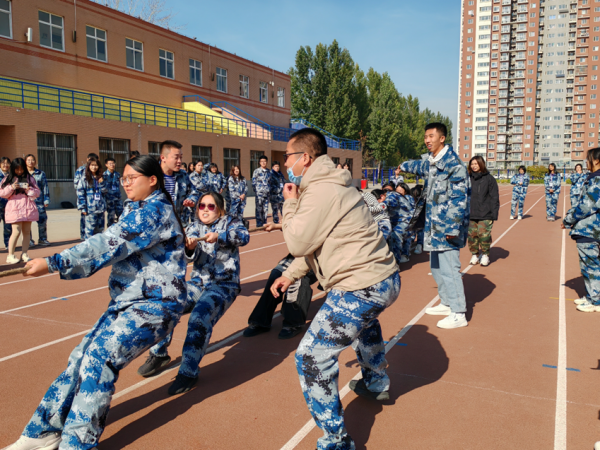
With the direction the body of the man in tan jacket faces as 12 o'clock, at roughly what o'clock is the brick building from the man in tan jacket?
The brick building is roughly at 2 o'clock from the man in tan jacket.

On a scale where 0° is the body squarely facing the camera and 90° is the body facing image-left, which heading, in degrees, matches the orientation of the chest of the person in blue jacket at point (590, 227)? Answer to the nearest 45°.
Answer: approximately 90°

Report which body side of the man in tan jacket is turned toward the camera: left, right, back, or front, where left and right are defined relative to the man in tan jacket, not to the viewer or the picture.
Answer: left

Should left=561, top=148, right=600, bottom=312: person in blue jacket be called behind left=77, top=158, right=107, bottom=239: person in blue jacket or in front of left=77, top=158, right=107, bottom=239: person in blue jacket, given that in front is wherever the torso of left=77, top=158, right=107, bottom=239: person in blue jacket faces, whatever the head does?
in front

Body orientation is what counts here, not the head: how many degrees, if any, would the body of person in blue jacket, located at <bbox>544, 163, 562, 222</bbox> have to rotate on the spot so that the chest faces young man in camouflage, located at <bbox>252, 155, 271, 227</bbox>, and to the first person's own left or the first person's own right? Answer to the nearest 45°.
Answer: approximately 45° to the first person's own right

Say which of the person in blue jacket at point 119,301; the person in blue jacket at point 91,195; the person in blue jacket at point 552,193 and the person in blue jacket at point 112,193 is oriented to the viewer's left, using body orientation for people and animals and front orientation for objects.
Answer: the person in blue jacket at point 119,301

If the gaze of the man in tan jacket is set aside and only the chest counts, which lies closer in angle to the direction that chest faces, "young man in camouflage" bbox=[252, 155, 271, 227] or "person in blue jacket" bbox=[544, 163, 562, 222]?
the young man in camouflage

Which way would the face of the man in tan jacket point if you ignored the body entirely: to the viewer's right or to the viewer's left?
to the viewer's left

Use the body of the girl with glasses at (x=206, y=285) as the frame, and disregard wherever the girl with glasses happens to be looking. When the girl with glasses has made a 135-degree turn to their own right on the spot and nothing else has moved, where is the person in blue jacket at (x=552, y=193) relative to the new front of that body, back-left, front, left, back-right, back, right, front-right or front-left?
front-right

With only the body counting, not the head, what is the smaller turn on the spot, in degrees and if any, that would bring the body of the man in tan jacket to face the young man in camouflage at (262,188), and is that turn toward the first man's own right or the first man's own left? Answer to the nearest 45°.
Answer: approximately 90° to the first man's own right

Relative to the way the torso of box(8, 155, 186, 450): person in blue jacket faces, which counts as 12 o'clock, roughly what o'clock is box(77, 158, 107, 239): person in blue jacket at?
box(77, 158, 107, 239): person in blue jacket is roughly at 3 o'clock from box(8, 155, 186, 450): person in blue jacket.

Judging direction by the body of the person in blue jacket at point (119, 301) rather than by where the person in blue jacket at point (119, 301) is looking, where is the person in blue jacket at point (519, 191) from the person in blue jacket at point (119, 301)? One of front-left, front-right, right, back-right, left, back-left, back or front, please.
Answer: back-right

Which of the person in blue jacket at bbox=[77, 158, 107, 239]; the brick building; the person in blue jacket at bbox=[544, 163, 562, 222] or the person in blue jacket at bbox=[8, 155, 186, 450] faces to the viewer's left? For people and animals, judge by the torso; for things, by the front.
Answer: the person in blue jacket at bbox=[8, 155, 186, 450]

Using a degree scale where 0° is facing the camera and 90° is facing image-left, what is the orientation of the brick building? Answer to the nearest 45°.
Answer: approximately 315°

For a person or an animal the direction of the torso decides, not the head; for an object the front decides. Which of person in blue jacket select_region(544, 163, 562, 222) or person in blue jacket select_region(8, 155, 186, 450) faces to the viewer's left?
person in blue jacket select_region(8, 155, 186, 450)
